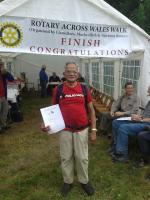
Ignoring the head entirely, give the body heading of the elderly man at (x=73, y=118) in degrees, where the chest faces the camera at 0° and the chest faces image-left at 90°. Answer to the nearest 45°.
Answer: approximately 0°

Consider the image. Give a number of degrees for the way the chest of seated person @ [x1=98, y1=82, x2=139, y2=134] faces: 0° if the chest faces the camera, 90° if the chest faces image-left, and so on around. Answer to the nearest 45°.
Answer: approximately 45°

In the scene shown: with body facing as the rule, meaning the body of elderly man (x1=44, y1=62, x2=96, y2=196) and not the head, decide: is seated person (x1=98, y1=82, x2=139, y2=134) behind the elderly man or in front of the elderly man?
behind

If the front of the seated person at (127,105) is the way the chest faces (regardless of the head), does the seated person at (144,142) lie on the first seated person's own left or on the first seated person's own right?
on the first seated person's own left

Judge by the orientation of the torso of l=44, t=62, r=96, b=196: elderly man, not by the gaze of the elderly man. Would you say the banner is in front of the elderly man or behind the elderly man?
behind
